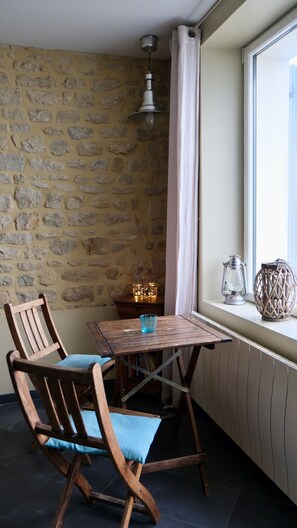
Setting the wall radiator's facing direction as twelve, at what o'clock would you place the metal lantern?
The metal lantern is roughly at 4 o'clock from the wall radiator.

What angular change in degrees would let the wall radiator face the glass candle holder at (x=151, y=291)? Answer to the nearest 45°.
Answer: approximately 90° to its right

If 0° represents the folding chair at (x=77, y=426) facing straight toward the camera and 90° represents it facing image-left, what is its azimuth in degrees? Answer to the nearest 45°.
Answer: approximately 225°

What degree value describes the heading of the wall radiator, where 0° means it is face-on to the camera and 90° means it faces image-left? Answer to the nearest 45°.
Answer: approximately 45°

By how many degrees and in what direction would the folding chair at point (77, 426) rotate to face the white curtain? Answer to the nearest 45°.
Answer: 0° — it already faces it

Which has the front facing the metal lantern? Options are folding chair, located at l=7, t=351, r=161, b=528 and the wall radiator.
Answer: the folding chair
